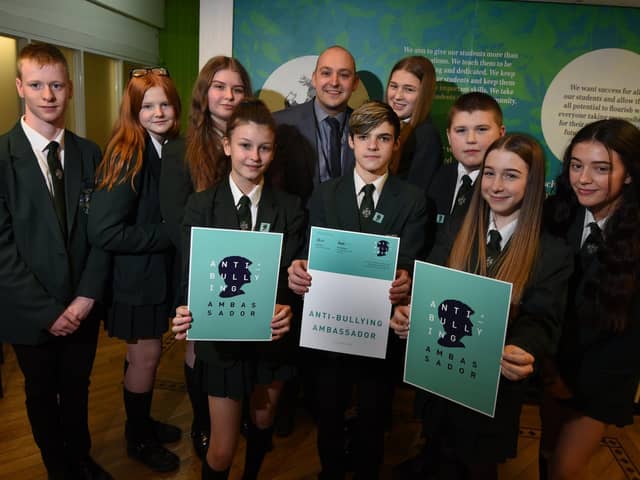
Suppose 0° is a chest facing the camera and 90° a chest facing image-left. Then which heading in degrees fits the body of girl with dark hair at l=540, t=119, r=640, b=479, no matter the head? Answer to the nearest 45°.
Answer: approximately 45°

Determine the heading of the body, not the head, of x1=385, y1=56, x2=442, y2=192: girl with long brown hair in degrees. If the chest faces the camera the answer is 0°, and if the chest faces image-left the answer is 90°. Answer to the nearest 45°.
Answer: approximately 45°

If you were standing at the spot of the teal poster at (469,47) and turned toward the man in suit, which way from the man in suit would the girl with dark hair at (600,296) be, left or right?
left

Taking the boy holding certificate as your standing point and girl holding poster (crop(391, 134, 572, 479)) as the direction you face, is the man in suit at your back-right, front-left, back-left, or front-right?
back-left

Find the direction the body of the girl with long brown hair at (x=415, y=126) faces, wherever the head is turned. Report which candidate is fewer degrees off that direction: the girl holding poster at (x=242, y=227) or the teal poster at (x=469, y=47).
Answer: the girl holding poster

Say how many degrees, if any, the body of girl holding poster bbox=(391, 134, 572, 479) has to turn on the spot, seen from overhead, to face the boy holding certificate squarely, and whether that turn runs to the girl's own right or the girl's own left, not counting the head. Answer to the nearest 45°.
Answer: approximately 90° to the girl's own right

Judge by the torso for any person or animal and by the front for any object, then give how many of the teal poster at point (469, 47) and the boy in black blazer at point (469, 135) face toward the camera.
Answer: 2

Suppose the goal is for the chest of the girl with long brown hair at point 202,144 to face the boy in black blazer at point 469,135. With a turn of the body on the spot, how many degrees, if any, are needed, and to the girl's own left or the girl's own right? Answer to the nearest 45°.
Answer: approximately 45° to the girl's own left

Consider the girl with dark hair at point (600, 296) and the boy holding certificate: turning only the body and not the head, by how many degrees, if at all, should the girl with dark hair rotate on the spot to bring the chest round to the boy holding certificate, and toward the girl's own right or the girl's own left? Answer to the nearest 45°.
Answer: approximately 45° to the girl's own right

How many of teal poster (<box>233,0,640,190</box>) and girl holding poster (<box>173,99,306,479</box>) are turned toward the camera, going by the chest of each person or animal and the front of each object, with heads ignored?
2
